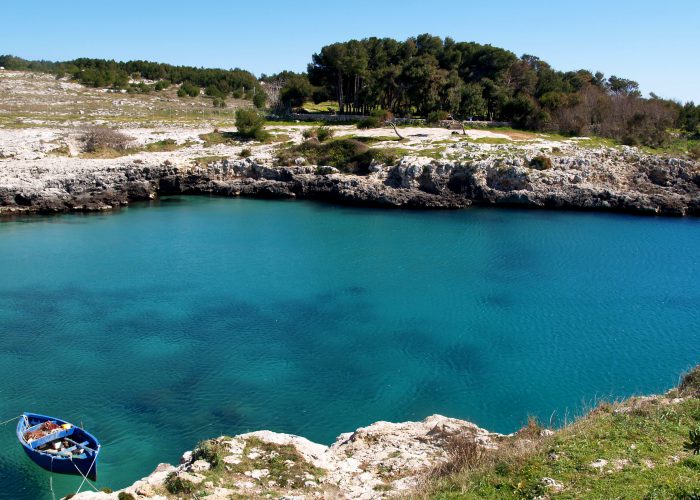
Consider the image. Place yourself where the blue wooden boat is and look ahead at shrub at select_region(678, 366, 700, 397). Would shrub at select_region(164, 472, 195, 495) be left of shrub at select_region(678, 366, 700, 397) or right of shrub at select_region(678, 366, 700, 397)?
right

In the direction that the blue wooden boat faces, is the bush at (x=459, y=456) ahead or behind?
ahead

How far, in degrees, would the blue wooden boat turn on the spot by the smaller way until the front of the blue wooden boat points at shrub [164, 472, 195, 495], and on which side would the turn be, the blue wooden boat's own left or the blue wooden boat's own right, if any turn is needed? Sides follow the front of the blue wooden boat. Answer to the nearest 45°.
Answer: approximately 45° to the blue wooden boat's own right

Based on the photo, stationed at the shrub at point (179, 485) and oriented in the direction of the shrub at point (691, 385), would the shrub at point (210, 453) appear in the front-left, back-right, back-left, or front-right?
front-left
